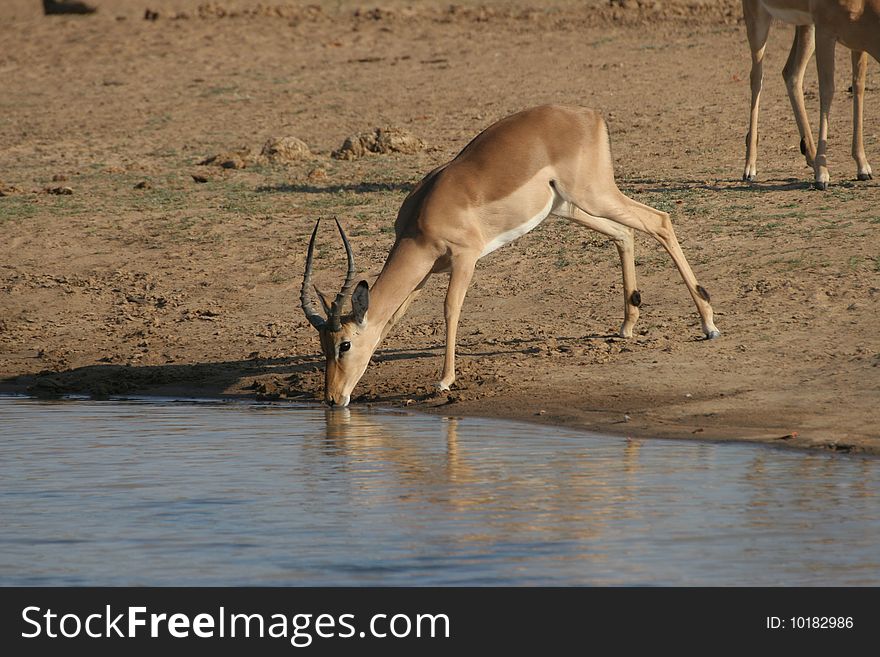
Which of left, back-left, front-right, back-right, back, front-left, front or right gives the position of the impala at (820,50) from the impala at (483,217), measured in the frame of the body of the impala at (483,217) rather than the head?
back

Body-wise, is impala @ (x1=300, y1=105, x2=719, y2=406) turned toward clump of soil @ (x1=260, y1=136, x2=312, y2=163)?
no

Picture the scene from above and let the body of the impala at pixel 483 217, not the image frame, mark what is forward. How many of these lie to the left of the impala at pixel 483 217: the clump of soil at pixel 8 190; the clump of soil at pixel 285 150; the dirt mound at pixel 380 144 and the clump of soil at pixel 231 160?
0

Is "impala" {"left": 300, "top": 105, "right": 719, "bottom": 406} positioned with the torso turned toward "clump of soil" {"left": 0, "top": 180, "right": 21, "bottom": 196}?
no

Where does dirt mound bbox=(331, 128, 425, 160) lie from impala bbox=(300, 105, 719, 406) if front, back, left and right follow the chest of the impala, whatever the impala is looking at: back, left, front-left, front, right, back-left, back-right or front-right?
back-right

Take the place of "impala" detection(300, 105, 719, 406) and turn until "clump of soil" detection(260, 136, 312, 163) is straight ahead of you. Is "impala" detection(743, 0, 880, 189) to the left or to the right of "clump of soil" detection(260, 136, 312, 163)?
right

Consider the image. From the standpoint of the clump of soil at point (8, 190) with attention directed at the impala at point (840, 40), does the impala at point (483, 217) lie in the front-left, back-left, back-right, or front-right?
front-right

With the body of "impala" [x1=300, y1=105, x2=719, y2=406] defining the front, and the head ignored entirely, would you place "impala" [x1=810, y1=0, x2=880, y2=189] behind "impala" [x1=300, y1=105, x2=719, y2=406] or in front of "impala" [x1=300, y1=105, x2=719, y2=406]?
behind

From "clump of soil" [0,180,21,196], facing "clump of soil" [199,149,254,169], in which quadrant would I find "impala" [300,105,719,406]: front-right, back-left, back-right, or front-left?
front-right

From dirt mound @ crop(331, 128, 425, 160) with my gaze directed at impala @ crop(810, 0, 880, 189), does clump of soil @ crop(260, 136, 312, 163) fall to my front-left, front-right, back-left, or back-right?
back-right

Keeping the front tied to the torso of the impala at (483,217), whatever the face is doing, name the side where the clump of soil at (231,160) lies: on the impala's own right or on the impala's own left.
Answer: on the impala's own right

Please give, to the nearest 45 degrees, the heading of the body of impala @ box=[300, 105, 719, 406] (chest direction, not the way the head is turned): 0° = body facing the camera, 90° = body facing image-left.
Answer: approximately 45°
